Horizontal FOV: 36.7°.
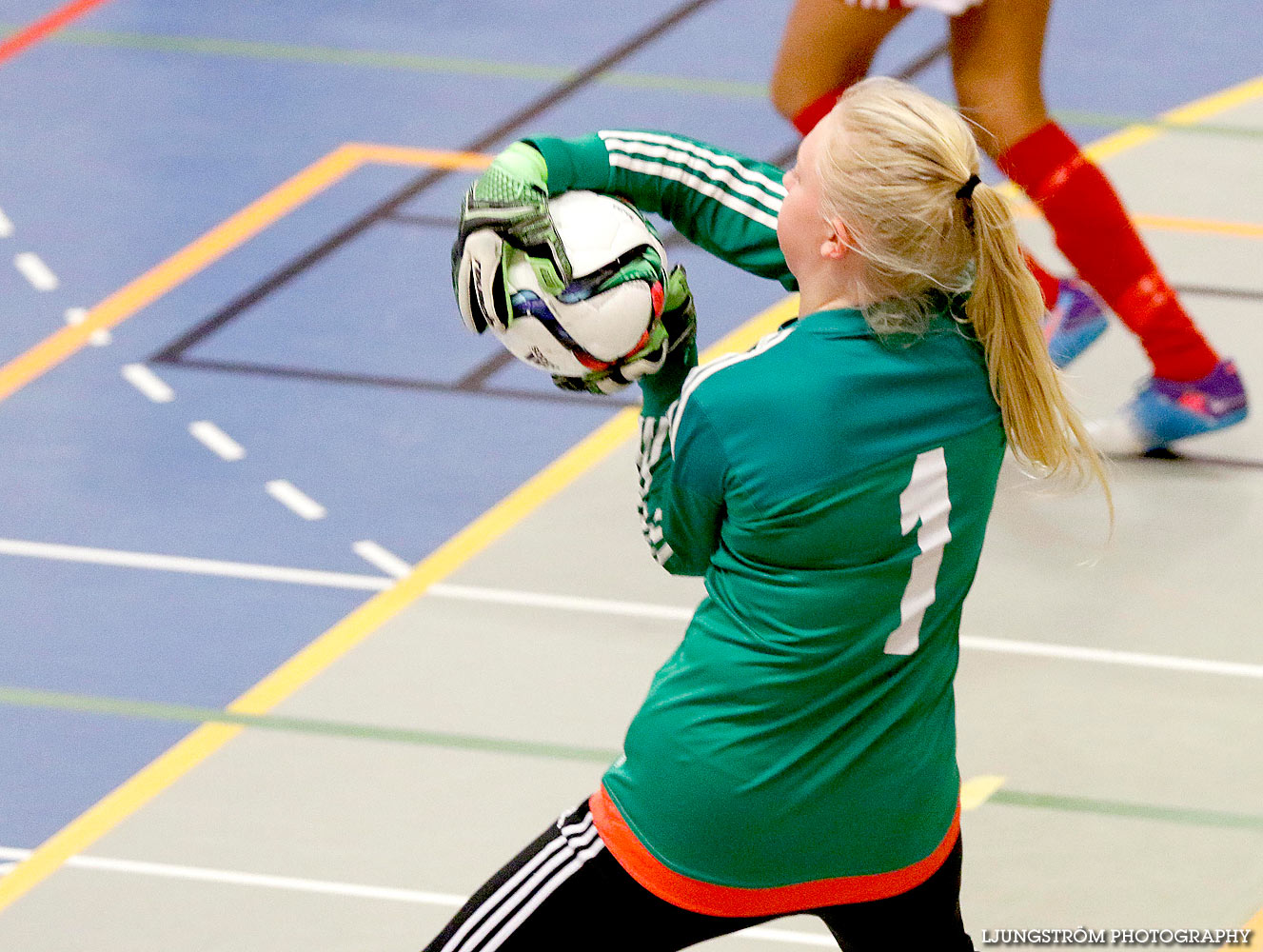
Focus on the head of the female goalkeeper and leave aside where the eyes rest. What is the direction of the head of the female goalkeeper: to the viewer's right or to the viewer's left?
to the viewer's left

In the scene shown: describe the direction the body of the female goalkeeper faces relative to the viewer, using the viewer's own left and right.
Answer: facing away from the viewer and to the left of the viewer
